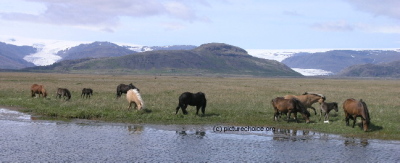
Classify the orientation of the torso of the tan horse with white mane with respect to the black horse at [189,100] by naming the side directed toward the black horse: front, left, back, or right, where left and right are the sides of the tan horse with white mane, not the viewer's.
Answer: front

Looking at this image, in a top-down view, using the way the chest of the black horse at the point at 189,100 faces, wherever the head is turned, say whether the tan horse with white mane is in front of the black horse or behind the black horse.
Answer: in front

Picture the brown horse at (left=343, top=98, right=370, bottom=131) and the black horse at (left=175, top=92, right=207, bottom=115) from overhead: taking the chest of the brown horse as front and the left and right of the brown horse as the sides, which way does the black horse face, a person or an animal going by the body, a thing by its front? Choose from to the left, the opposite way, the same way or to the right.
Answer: the same way

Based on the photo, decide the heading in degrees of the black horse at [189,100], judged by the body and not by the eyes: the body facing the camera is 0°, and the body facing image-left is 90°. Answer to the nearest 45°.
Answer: approximately 90°
